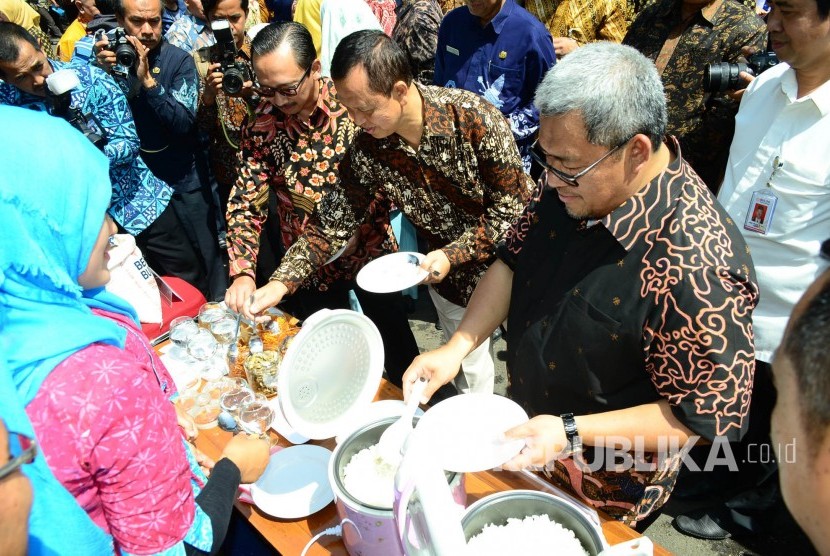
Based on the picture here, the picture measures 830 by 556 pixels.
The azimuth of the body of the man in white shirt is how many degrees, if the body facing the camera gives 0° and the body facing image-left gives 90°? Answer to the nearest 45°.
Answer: approximately 45°

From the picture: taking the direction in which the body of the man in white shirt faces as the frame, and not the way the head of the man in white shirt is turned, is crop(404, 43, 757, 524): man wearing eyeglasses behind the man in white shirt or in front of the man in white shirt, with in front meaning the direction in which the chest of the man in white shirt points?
in front

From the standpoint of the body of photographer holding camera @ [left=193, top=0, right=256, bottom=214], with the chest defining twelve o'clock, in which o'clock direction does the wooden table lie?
The wooden table is roughly at 12 o'clock from the photographer holding camera.

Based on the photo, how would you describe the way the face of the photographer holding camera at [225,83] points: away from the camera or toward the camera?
toward the camera

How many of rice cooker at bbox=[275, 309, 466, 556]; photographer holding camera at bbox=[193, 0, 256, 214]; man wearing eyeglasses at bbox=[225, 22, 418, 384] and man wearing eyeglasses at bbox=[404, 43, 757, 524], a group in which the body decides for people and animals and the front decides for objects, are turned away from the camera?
0

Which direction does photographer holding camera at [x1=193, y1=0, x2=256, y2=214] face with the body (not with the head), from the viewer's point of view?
toward the camera

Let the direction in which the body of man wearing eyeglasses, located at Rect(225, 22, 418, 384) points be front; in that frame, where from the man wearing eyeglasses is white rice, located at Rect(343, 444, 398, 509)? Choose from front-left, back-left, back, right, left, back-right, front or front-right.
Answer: front-left

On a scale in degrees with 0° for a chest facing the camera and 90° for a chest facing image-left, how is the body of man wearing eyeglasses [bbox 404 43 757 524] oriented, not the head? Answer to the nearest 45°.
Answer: approximately 45°

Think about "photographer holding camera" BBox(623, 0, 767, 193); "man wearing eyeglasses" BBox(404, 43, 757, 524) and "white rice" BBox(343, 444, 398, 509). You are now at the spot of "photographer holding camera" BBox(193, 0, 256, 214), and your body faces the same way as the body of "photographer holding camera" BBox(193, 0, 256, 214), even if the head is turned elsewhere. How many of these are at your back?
0

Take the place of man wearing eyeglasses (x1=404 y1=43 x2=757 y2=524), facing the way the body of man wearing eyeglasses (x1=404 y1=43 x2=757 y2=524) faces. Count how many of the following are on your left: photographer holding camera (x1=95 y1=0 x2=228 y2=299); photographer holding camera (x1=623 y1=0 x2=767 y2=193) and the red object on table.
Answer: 0

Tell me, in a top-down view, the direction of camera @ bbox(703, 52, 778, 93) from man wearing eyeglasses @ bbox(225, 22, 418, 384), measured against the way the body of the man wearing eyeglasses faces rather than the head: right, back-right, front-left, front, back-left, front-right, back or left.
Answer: back-left

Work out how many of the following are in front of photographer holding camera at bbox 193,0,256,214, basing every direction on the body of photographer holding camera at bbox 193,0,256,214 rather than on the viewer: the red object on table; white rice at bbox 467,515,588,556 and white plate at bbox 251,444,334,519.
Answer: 3

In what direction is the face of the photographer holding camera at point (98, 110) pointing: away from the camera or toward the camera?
toward the camera

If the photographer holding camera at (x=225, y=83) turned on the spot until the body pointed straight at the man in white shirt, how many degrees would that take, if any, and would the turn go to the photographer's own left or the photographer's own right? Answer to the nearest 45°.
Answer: approximately 45° to the photographer's own left
